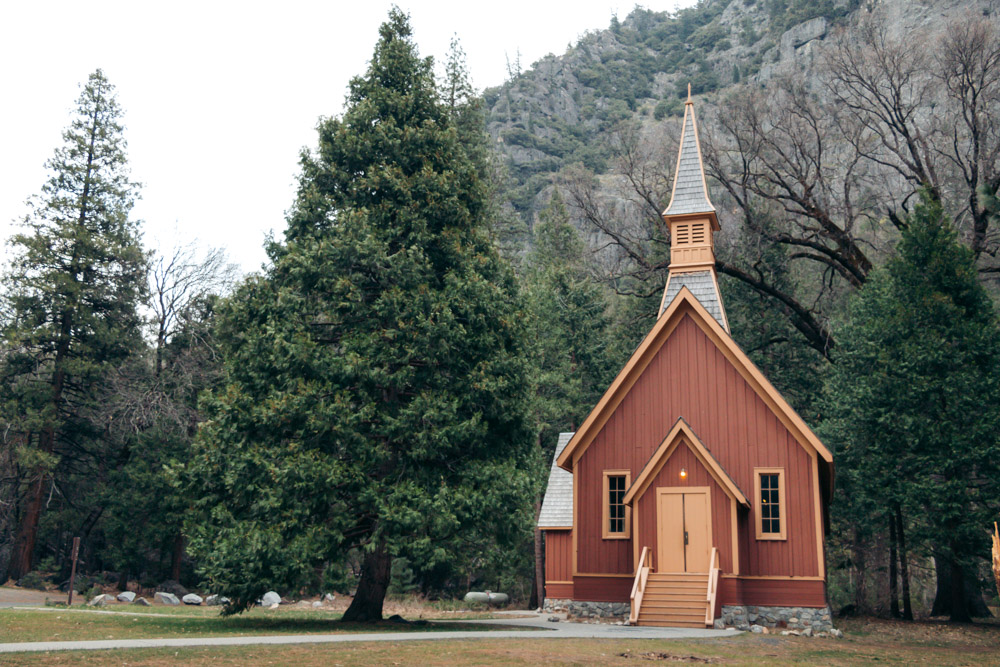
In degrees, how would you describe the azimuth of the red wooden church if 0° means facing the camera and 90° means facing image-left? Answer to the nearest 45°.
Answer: approximately 0°

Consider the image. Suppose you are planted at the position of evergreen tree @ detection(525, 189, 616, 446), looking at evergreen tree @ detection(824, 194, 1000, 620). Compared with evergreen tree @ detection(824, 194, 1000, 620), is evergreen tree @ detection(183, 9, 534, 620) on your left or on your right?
right

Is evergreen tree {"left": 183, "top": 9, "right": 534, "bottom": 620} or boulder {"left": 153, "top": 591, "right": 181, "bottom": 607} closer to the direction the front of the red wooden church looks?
the evergreen tree

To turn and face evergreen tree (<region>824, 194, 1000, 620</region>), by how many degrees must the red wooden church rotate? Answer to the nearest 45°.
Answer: approximately 135° to its left

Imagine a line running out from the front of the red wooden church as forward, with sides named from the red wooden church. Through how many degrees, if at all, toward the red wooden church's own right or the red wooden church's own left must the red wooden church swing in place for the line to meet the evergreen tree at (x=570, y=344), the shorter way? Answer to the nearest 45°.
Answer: approximately 180°

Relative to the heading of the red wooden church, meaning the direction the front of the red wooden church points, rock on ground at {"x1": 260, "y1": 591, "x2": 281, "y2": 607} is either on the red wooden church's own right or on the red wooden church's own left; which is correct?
on the red wooden church's own right
